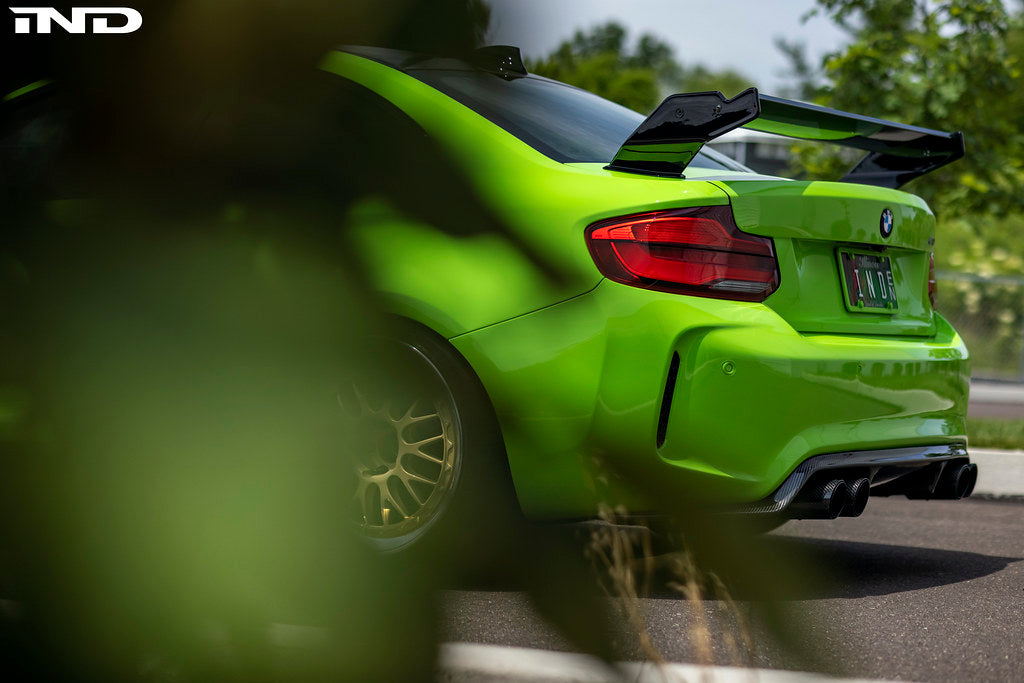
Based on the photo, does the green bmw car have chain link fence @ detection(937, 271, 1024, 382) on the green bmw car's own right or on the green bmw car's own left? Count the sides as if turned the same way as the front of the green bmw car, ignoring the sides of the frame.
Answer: on the green bmw car's own right

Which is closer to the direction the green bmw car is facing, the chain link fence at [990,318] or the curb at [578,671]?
the chain link fence

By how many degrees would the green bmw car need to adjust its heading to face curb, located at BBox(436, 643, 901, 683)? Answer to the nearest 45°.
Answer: approximately 135° to its left

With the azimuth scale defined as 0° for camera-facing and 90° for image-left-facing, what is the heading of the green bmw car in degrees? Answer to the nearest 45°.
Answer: approximately 135°
